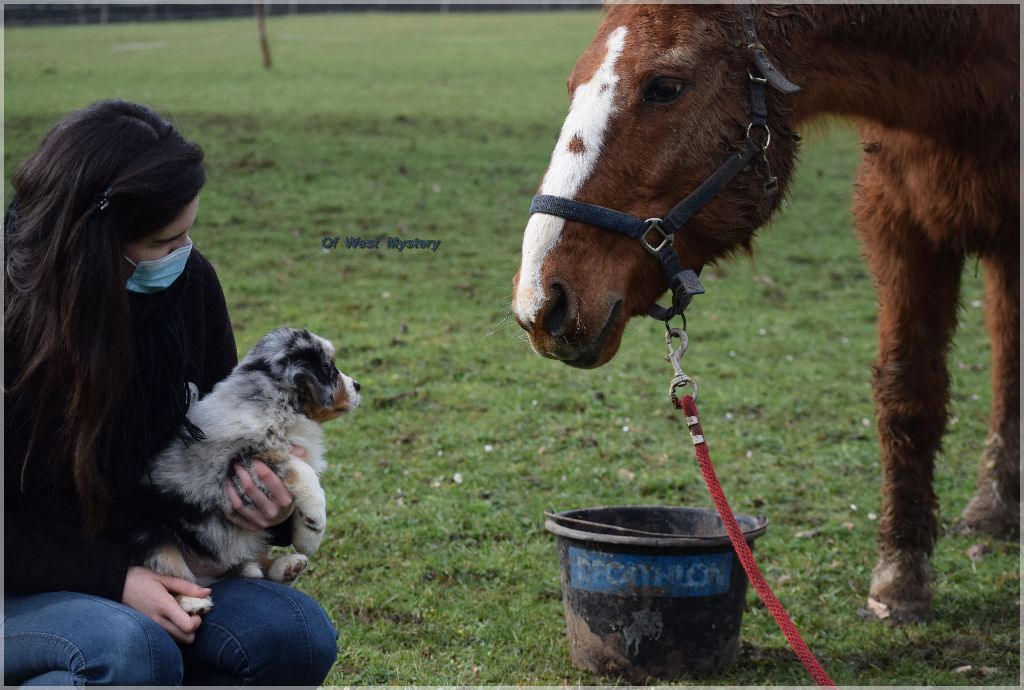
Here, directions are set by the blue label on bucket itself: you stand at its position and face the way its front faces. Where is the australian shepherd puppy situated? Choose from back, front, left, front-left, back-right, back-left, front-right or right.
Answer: front-right

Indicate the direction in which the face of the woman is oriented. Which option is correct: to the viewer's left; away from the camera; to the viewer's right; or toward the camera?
to the viewer's right

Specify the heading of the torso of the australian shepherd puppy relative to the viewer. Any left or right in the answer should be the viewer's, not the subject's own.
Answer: facing to the right of the viewer

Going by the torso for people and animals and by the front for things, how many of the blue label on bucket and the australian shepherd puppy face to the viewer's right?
1

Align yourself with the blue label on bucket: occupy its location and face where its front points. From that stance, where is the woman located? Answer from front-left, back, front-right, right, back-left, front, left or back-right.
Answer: front-right

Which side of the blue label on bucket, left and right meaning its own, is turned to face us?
front

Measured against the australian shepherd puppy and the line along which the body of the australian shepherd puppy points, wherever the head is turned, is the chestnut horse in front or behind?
in front

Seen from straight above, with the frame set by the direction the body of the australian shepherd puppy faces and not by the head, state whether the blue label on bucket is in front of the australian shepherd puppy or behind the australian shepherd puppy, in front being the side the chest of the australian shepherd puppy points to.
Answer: in front

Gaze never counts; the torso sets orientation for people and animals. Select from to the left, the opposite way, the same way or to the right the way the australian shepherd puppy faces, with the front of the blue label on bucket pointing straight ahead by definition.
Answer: to the left
